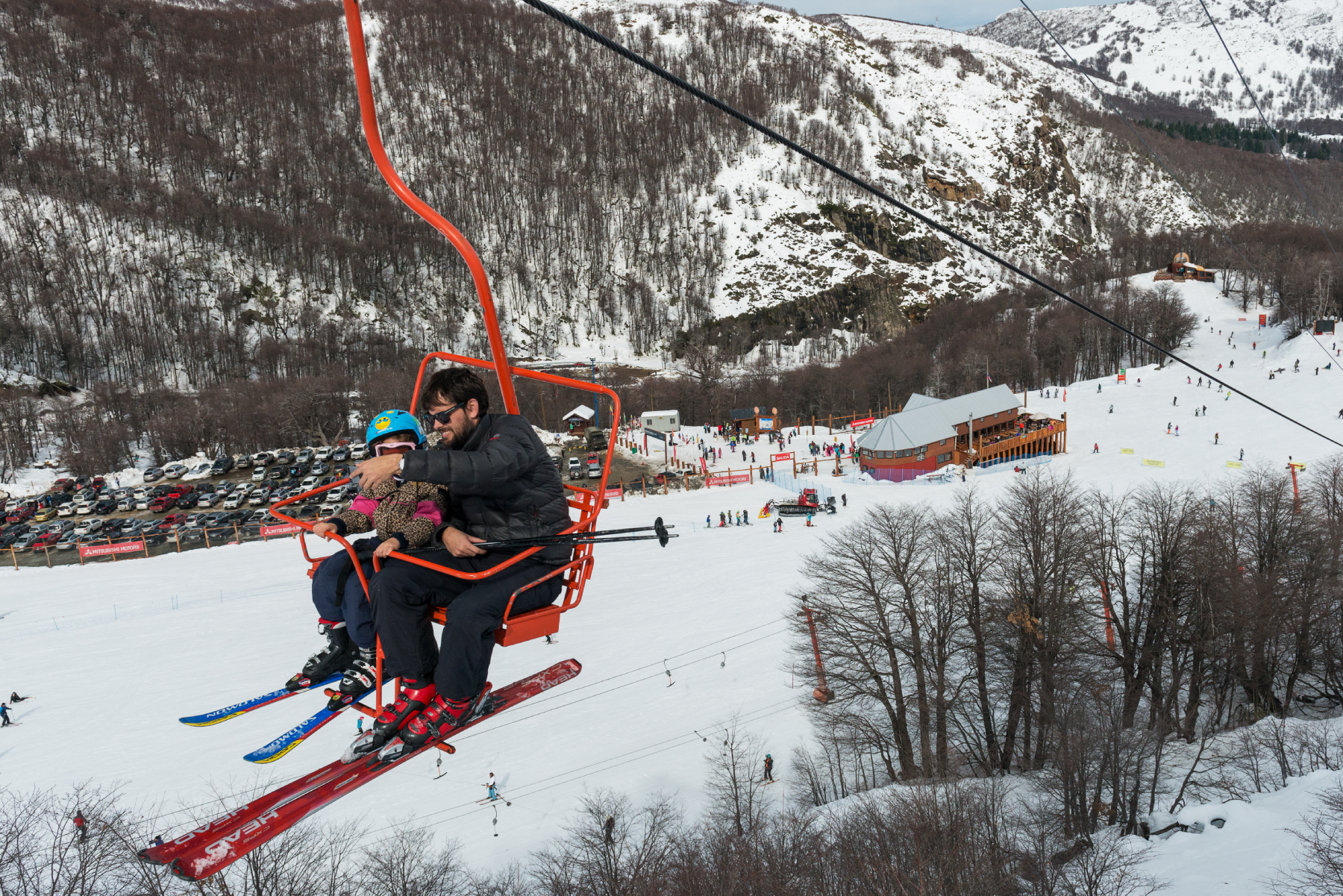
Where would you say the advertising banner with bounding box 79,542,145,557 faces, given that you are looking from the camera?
facing the viewer

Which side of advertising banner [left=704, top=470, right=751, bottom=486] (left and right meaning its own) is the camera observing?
front

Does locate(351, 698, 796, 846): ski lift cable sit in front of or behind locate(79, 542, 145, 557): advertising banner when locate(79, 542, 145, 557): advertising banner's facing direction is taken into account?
in front

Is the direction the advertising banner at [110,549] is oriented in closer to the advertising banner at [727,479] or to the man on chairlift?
the man on chairlift

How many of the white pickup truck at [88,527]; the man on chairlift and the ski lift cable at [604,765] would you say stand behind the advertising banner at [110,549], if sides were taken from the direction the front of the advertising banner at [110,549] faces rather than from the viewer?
1

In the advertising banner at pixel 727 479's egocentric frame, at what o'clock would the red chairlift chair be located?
The red chairlift chair is roughly at 12 o'clock from the advertising banner.

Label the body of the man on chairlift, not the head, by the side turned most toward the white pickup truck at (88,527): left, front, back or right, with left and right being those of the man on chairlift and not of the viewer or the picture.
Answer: right

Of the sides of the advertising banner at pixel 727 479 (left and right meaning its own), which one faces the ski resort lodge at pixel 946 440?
left

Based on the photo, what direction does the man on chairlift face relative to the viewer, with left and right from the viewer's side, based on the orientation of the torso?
facing the viewer and to the left of the viewer

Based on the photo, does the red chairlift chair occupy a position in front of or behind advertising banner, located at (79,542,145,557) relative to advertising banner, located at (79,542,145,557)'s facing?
in front

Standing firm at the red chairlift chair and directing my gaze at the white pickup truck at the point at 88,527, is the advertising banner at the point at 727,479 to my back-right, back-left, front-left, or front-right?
front-right

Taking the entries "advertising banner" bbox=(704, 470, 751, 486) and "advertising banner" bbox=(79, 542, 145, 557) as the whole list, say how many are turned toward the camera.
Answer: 2
